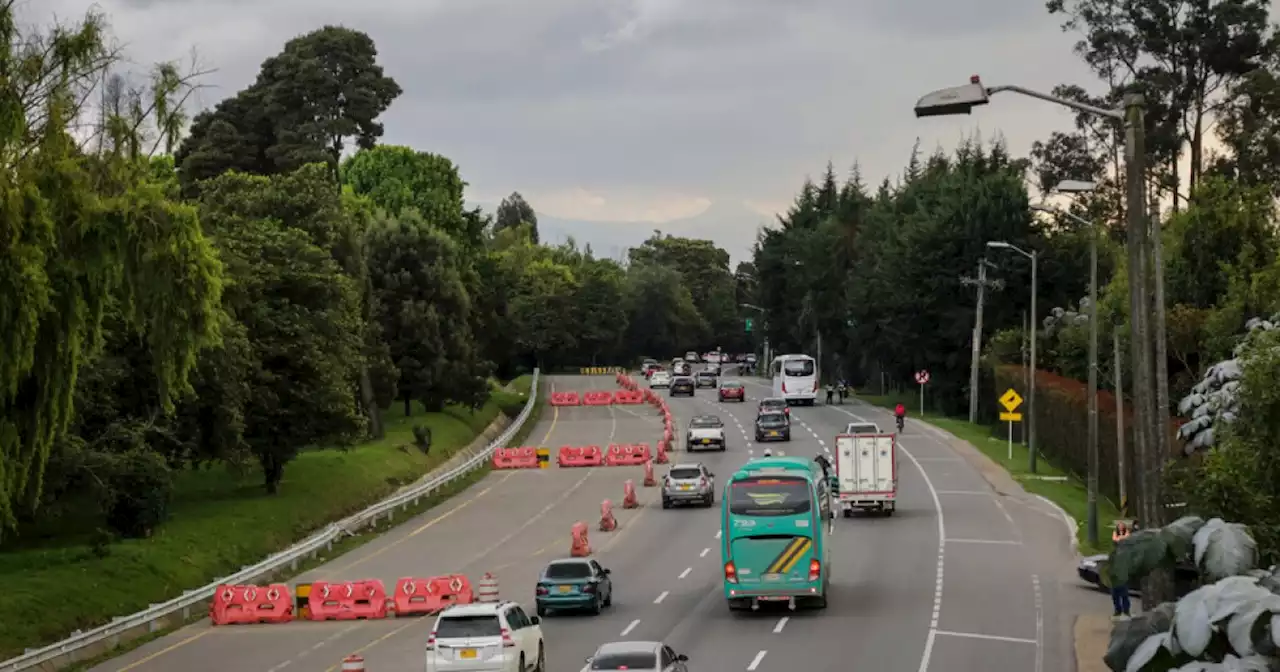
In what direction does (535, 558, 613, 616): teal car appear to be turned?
away from the camera

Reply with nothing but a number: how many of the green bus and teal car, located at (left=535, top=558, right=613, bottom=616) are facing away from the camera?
2

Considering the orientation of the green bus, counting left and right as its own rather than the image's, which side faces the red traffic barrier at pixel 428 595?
left

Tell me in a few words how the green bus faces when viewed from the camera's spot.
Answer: facing away from the viewer

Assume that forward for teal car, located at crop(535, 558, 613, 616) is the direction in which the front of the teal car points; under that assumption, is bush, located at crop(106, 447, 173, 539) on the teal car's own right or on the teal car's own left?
on the teal car's own left

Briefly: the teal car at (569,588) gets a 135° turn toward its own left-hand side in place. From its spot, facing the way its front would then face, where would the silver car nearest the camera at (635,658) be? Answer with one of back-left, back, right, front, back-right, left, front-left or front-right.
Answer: front-left

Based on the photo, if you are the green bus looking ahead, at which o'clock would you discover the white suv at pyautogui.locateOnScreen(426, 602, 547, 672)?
The white suv is roughly at 7 o'clock from the green bus.
